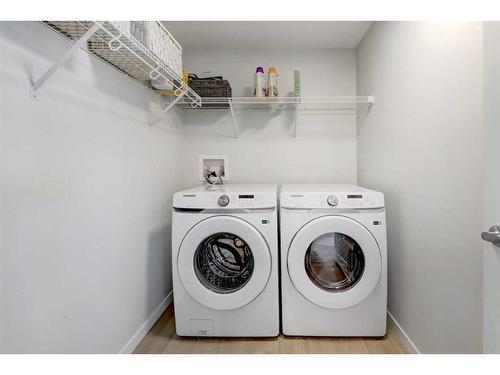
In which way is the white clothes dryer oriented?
toward the camera

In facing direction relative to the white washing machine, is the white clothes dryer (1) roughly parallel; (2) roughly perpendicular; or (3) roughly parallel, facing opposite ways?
roughly parallel

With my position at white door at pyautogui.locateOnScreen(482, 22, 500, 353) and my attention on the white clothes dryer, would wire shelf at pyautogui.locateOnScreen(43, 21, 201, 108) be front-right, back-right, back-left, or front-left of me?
front-left

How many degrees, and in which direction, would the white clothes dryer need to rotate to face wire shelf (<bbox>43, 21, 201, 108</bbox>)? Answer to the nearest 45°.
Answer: approximately 45° to its right

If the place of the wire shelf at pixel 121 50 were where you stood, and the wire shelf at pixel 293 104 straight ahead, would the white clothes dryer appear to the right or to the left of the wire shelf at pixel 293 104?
right

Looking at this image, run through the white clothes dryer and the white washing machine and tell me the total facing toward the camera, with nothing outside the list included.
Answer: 2
